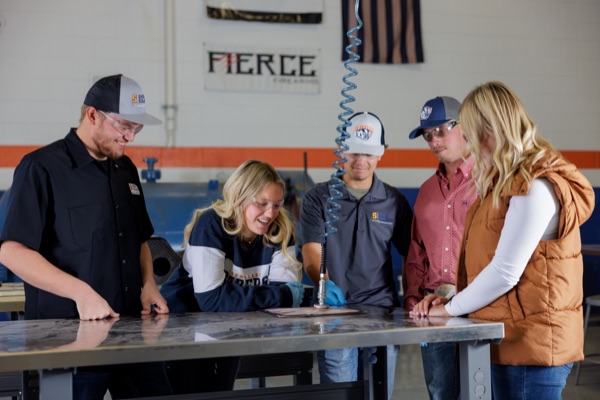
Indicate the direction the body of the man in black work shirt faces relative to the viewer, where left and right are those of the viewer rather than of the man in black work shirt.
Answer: facing the viewer and to the right of the viewer

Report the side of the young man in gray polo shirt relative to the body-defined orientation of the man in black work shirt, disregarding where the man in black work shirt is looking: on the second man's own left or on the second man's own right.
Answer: on the second man's own left

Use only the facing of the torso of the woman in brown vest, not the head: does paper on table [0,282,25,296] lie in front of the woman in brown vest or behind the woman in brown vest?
in front

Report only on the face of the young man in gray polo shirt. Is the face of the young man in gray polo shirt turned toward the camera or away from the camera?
toward the camera

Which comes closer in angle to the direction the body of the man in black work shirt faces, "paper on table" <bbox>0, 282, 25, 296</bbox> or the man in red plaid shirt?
the man in red plaid shirt

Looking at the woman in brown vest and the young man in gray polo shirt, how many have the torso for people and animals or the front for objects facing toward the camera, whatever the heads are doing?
1

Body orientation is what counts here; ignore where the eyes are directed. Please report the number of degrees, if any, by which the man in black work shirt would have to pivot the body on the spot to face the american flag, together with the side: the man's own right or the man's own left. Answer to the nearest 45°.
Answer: approximately 90° to the man's own left

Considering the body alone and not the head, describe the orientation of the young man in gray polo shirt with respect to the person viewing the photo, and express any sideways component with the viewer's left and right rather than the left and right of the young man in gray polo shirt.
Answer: facing the viewer

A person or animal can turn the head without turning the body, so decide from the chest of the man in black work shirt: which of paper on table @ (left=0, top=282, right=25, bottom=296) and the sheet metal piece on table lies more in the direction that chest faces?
the sheet metal piece on table

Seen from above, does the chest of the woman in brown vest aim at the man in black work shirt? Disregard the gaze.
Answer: yes

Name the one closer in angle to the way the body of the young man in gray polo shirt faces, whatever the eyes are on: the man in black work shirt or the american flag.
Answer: the man in black work shirt

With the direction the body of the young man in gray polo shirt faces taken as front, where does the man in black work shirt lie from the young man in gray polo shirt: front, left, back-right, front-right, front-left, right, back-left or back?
front-right

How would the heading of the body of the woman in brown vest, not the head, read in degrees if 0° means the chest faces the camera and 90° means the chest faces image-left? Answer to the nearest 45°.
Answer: approximately 90°

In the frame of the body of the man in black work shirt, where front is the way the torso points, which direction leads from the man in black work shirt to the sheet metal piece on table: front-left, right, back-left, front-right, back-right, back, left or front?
front-left

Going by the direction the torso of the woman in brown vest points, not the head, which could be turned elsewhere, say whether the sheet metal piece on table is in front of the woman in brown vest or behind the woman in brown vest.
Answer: in front

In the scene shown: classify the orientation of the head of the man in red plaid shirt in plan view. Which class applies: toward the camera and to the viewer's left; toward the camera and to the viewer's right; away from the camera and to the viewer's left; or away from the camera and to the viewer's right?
toward the camera and to the viewer's left

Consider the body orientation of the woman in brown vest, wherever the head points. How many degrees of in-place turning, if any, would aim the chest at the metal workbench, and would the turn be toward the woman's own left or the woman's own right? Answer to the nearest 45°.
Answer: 0° — they already face it
